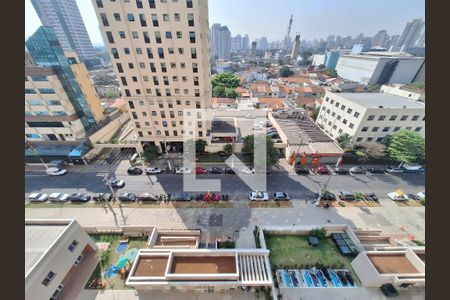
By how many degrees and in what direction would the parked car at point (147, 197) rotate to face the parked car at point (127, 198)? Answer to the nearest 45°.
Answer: approximately 135° to its left

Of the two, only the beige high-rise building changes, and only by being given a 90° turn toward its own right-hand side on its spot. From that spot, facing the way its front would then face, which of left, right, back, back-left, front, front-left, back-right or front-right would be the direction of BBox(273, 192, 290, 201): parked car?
back-left

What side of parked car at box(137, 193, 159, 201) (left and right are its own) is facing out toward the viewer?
right

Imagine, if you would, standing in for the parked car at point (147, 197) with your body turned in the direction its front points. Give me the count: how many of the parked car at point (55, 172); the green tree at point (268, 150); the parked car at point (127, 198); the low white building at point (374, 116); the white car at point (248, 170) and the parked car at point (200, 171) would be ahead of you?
4

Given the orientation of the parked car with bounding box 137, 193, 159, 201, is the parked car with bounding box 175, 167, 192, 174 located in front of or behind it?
in front

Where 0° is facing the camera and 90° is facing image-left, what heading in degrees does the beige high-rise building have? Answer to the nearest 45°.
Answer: approximately 0°

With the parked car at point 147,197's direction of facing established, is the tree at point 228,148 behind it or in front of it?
in front

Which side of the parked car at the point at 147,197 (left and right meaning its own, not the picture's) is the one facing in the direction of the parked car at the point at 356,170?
front

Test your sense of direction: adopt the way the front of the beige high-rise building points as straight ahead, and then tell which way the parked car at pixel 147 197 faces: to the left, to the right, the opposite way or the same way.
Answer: to the left

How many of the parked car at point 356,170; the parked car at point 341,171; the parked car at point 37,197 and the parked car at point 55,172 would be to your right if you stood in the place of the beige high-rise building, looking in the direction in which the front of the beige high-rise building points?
2

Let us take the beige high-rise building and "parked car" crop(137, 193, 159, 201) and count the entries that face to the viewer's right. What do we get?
1

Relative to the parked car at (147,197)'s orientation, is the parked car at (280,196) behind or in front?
in front

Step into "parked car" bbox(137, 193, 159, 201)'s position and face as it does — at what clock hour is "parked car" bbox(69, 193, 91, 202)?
"parked car" bbox(69, 193, 91, 202) is roughly at 7 o'clock from "parked car" bbox(137, 193, 159, 201).

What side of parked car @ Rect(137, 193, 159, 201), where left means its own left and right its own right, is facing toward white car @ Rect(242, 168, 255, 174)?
front
